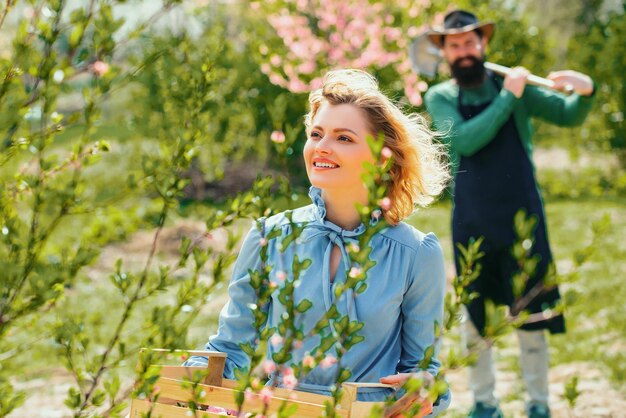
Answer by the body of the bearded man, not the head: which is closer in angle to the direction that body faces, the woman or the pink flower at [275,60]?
the woman

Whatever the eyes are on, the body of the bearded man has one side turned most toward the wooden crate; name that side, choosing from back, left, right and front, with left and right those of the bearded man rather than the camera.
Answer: front

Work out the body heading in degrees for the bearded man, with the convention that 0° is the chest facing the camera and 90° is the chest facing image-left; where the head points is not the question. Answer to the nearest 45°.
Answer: approximately 0°

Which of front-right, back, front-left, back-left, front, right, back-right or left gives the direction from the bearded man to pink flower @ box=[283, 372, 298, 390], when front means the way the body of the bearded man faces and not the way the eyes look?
front

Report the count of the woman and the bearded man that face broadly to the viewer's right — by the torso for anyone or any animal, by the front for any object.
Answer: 0

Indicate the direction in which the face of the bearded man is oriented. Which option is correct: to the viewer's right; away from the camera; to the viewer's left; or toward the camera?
toward the camera

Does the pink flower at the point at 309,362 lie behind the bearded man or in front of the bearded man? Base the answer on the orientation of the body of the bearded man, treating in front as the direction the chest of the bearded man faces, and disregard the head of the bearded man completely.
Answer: in front

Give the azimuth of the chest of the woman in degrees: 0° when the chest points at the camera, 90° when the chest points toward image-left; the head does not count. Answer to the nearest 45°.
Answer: approximately 45°
